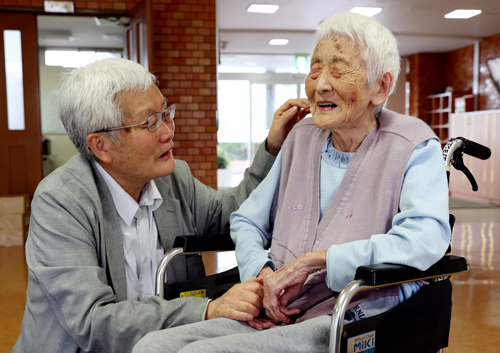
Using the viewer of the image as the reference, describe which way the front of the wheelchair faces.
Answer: facing the viewer and to the left of the viewer

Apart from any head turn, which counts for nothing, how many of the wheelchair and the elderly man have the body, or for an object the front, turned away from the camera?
0

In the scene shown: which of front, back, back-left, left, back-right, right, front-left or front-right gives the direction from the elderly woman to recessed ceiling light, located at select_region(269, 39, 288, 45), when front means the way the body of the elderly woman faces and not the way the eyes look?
back-right

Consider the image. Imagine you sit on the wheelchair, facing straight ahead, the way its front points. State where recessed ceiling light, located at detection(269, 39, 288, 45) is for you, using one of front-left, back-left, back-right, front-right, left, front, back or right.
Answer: back-right

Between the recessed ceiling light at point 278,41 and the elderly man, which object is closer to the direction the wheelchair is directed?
the elderly man

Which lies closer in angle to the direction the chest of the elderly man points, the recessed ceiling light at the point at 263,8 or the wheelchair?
the wheelchair

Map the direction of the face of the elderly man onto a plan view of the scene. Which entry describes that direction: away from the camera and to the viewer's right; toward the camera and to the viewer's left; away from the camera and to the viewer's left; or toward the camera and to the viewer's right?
toward the camera and to the viewer's right

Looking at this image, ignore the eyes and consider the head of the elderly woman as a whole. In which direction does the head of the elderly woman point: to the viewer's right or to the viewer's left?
to the viewer's left

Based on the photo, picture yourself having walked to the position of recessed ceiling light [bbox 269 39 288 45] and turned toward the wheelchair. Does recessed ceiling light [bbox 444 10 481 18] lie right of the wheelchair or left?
left

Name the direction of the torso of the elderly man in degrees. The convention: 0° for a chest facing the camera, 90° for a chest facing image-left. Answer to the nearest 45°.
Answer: approximately 315°

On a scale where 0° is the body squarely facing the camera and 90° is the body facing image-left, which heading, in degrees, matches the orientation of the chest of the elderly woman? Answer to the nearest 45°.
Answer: approximately 45°

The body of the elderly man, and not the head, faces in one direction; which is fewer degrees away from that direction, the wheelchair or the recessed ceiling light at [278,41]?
the wheelchair

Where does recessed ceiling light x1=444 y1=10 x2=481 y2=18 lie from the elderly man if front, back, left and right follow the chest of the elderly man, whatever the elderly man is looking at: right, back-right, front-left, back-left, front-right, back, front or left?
left

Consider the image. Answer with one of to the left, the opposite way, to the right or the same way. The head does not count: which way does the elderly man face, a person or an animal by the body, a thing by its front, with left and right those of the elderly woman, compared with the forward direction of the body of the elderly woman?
to the left

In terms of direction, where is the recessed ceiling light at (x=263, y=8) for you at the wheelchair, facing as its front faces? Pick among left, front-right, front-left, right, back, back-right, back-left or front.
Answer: back-right

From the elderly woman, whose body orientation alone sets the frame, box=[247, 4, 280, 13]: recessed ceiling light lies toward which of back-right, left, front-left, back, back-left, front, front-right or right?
back-right

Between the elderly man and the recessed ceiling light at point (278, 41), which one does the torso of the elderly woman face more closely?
the elderly man
